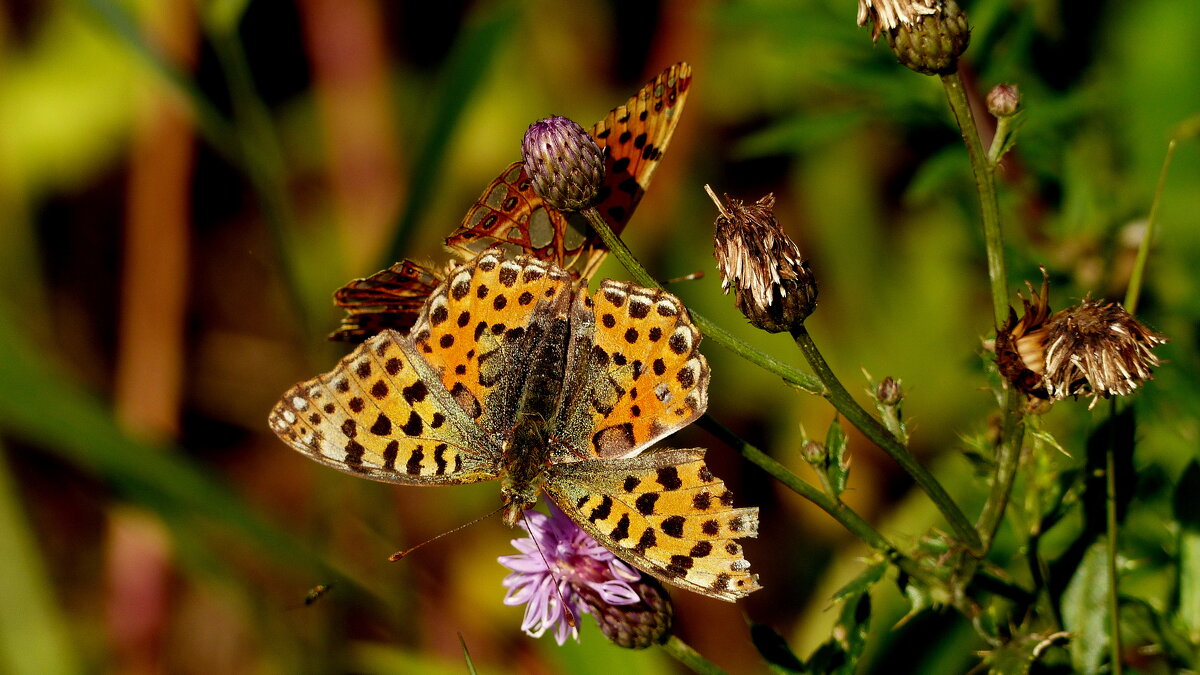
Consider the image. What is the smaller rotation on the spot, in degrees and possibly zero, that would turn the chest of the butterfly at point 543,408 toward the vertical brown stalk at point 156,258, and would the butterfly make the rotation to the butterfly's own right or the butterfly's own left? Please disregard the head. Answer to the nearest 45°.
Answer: approximately 135° to the butterfly's own right

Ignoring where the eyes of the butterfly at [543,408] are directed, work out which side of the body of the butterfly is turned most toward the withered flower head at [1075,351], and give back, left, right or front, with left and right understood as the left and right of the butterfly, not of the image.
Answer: left

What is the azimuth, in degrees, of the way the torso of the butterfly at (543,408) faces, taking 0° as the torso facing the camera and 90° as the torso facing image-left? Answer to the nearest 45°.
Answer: approximately 0°
